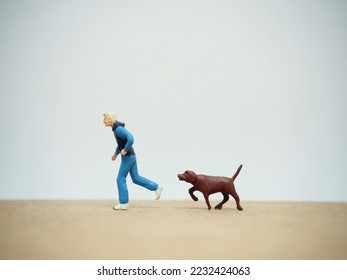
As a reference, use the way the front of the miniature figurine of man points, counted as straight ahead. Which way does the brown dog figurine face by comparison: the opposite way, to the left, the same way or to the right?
the same way

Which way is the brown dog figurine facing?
to the viewer's left

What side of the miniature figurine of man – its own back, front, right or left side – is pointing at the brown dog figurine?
back

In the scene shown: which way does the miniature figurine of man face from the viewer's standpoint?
to the viewer's left

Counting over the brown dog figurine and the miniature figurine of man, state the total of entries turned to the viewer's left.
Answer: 2

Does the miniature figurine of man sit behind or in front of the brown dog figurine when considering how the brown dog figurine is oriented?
in front
